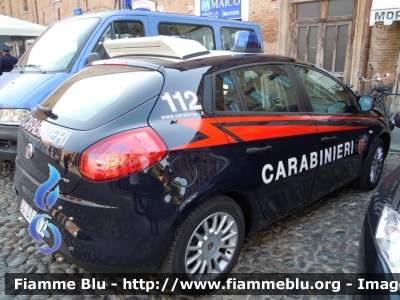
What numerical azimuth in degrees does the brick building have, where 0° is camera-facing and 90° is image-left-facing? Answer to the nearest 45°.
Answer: approximately 0°

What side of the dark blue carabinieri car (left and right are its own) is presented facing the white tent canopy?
left

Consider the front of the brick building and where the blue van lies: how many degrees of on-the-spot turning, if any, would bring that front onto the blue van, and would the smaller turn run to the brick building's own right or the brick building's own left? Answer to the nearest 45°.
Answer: approximately 45° to the brick building's own right

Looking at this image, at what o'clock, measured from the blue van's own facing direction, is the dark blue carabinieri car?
The dark blue carabinieri car is roughly at 10 o'clock from the blue van.

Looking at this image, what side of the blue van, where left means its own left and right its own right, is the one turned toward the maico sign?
back

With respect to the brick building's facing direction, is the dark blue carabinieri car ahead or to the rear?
ahead

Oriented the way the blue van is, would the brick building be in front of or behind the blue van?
behind

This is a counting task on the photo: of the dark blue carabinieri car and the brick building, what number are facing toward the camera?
1

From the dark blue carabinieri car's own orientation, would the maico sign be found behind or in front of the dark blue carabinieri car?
in front

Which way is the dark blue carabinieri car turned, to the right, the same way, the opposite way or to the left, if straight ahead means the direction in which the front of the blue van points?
the opposite way

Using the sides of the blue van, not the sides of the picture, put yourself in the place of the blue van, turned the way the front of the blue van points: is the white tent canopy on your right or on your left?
on your right

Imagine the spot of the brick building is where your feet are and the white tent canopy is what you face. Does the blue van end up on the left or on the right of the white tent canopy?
left

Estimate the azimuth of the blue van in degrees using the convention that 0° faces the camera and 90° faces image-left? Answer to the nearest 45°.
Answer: approximately 45°

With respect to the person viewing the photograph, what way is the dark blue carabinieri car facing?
facing away from the viewer and to the right of the viewer
